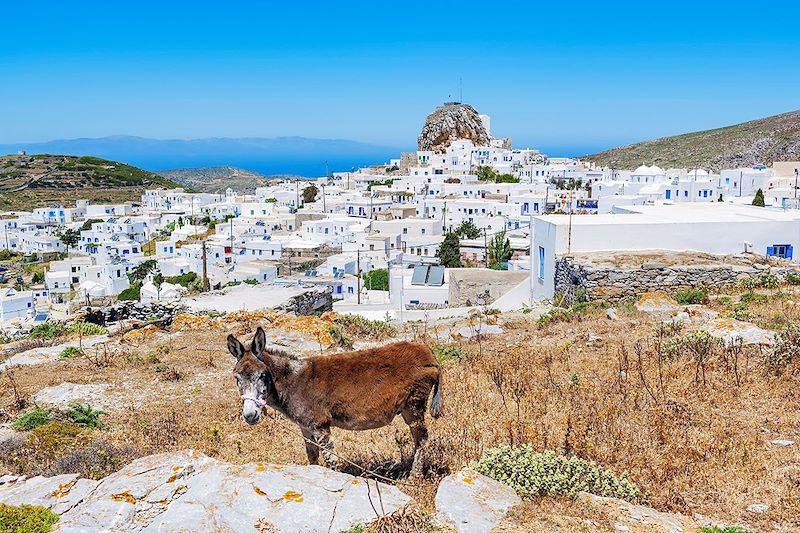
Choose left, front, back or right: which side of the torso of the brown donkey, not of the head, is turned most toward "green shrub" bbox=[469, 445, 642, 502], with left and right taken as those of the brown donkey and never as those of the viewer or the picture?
back

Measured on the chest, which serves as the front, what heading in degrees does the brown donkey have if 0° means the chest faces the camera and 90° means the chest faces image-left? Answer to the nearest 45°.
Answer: approximately 90°

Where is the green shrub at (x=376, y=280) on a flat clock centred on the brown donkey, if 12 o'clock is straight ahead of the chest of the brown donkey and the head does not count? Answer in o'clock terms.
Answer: The green shrub is roughly at 3 o'clock from the brown donkey.

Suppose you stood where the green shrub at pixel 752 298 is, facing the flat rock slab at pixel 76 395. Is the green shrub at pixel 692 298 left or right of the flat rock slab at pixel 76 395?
right

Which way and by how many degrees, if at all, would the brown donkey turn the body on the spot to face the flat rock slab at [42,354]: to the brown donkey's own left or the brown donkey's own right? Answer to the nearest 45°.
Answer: approximately 45° to the brown donkey's own right

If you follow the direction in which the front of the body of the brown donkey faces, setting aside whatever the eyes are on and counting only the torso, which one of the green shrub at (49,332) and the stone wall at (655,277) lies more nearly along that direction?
the green shrub

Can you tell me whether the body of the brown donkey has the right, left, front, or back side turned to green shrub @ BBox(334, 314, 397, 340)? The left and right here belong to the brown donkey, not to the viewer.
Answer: right

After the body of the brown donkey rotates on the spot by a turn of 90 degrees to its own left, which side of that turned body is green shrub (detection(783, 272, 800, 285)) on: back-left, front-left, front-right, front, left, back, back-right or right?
back-left

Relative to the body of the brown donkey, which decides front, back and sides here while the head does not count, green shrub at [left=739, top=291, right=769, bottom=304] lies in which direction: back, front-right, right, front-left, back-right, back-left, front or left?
back-right

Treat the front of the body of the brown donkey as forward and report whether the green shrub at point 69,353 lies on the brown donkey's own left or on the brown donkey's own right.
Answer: on the brown donkey's own right

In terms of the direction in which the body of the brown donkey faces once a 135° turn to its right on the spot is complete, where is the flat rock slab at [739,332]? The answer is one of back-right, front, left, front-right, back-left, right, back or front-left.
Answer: front
